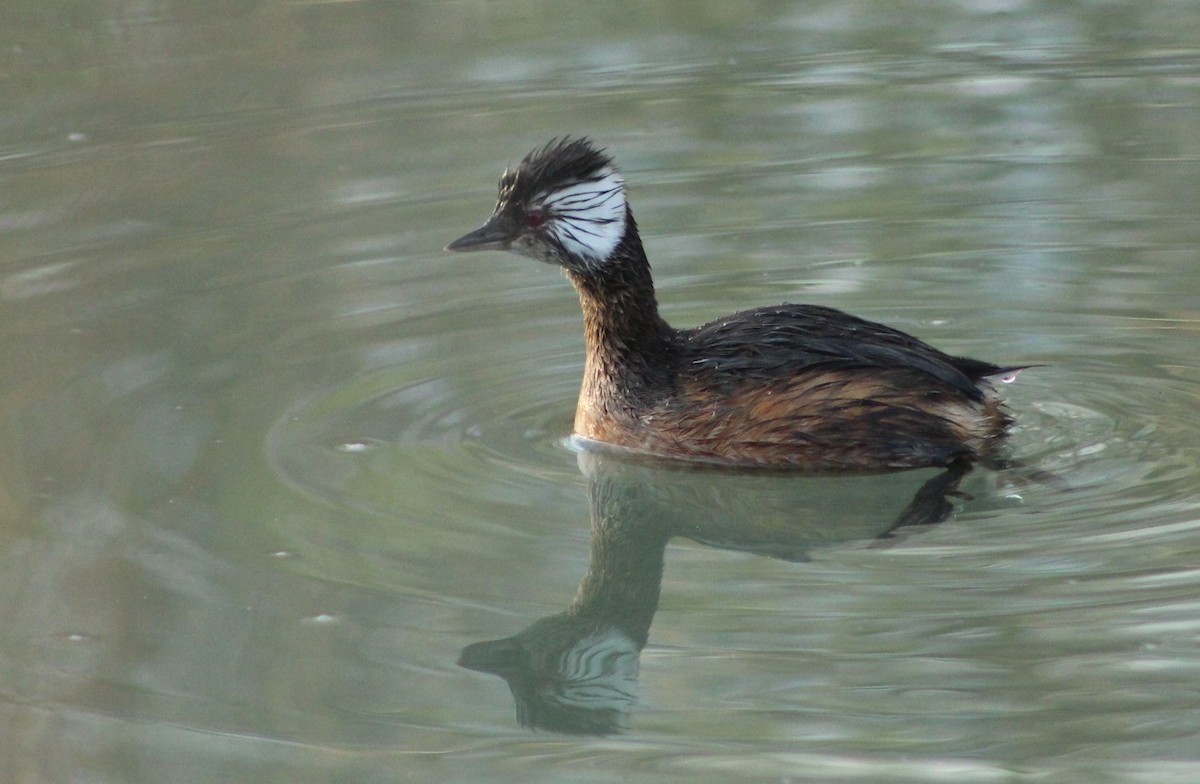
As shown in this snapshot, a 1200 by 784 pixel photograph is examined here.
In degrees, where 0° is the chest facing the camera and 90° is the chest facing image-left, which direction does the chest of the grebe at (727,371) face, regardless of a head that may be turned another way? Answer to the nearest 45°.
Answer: approximately 90°
